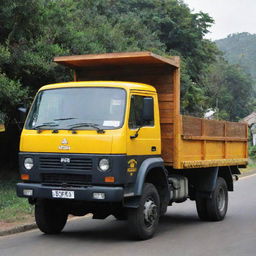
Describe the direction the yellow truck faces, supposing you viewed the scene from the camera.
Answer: facing the viewer and to the left of the viewer
